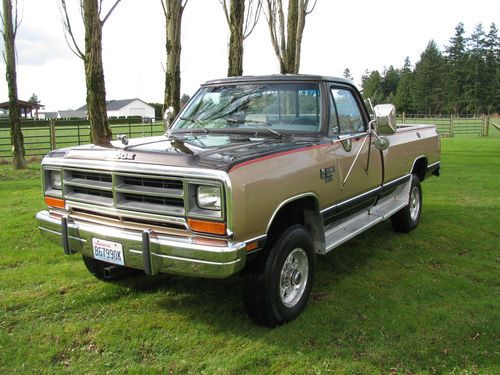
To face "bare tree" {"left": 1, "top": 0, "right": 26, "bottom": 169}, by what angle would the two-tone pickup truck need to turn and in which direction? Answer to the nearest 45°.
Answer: approximately 90° to its right

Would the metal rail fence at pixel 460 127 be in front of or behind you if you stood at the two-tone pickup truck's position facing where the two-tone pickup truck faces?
behind

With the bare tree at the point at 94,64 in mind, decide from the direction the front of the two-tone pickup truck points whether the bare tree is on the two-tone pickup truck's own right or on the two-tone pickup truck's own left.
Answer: on the two-tone pickup truck's own right

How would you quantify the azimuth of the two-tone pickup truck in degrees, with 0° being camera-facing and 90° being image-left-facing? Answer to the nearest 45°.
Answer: approximately 45°
